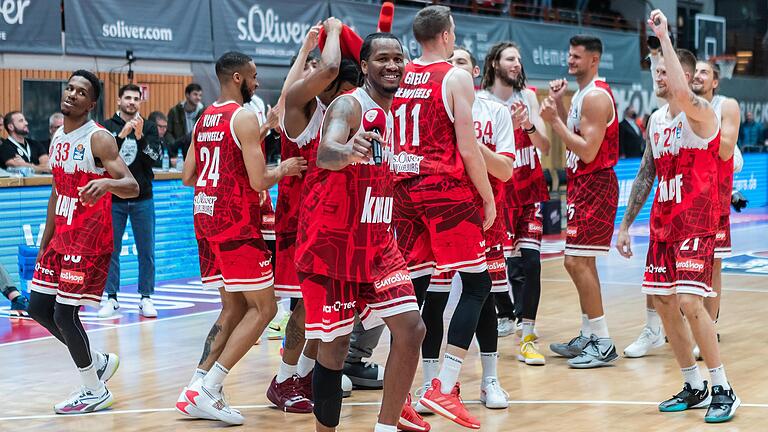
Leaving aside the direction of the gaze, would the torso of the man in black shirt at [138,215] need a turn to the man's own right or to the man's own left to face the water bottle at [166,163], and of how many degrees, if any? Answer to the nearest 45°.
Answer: approximately 180°

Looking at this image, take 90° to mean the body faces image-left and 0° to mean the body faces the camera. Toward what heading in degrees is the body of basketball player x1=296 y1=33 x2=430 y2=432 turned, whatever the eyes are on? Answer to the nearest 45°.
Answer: approximately 315°

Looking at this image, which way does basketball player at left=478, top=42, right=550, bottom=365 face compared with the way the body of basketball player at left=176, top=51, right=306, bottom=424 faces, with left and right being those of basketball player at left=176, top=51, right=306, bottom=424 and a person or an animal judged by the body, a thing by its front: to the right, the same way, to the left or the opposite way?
to the right

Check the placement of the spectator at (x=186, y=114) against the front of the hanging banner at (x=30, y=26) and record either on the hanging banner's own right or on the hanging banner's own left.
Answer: on the hanging banner's own left

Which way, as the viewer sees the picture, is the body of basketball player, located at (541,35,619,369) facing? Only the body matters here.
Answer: to the viewer's left

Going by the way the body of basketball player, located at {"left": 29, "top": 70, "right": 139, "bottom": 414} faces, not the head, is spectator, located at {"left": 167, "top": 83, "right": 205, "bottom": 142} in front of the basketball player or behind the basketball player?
behind

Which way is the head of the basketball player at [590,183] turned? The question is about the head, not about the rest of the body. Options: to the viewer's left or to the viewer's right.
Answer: to the viewer's left

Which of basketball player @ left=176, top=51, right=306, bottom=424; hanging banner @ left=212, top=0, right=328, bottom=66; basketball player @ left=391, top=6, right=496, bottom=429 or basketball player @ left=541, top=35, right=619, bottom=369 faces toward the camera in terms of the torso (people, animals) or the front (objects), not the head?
the hanging banner

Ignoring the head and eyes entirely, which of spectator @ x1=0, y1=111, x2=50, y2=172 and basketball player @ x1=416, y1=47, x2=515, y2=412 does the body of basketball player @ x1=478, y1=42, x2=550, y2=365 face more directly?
the basketball player

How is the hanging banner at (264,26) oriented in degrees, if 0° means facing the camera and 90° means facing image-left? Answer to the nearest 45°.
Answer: approximately 0°

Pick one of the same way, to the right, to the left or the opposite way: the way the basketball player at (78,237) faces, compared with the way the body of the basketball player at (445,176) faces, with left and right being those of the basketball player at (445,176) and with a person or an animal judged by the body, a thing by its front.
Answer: the opposite way
